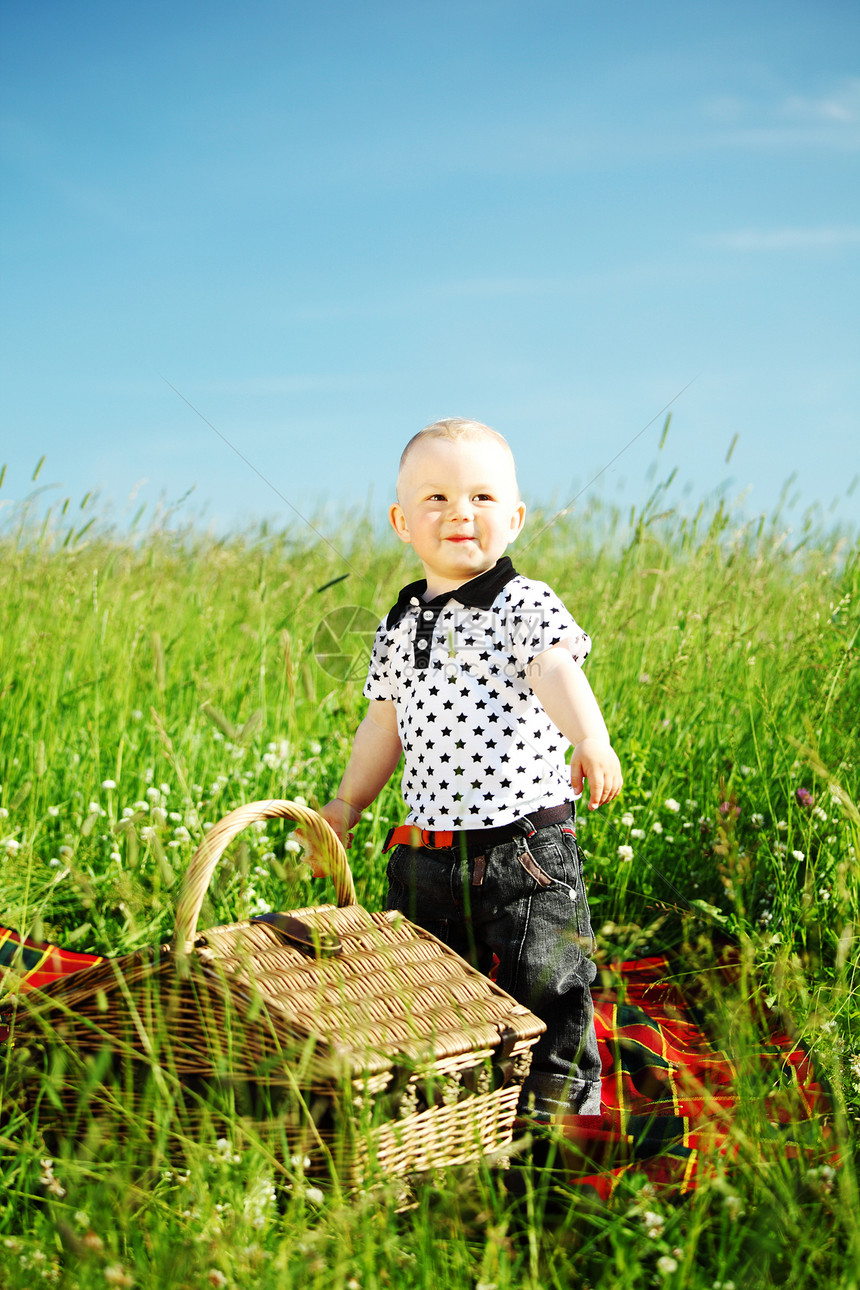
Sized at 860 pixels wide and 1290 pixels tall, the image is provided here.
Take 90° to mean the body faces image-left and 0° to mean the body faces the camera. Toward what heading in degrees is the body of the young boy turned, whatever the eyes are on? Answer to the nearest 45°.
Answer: approximately 45°

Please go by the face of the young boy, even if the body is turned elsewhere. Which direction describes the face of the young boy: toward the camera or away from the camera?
toward the camera
